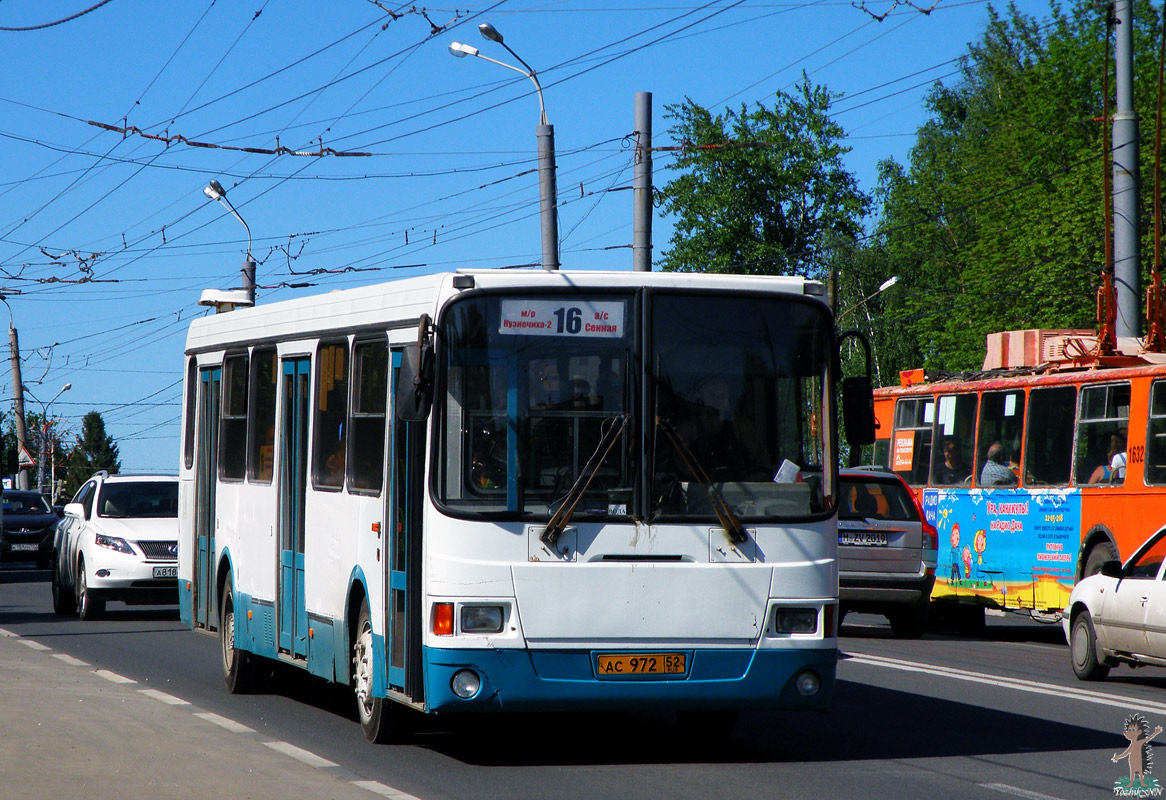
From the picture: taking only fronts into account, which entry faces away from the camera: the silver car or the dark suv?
the silver car

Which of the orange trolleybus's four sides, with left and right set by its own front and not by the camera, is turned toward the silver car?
left

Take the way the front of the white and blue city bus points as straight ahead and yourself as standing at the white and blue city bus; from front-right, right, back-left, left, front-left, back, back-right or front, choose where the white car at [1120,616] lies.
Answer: back-left

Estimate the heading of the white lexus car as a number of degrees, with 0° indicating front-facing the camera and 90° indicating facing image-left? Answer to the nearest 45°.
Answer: approximately 0°

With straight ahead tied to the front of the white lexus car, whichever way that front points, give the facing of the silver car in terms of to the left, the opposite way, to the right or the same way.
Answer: the opposite way

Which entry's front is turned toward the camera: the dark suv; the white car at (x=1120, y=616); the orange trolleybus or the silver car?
the dark suv

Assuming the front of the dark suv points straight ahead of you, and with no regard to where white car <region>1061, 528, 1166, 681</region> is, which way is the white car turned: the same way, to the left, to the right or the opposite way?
the opposite way

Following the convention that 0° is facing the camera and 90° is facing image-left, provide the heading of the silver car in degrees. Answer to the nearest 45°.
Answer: approximately 180°

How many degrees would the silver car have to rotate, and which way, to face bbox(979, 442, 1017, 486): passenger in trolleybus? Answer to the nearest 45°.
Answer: approximately 45° to its right

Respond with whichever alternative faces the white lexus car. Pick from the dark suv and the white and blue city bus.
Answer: the dark suv

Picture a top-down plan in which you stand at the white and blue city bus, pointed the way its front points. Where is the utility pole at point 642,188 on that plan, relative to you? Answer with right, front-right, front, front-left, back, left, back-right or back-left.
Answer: back
